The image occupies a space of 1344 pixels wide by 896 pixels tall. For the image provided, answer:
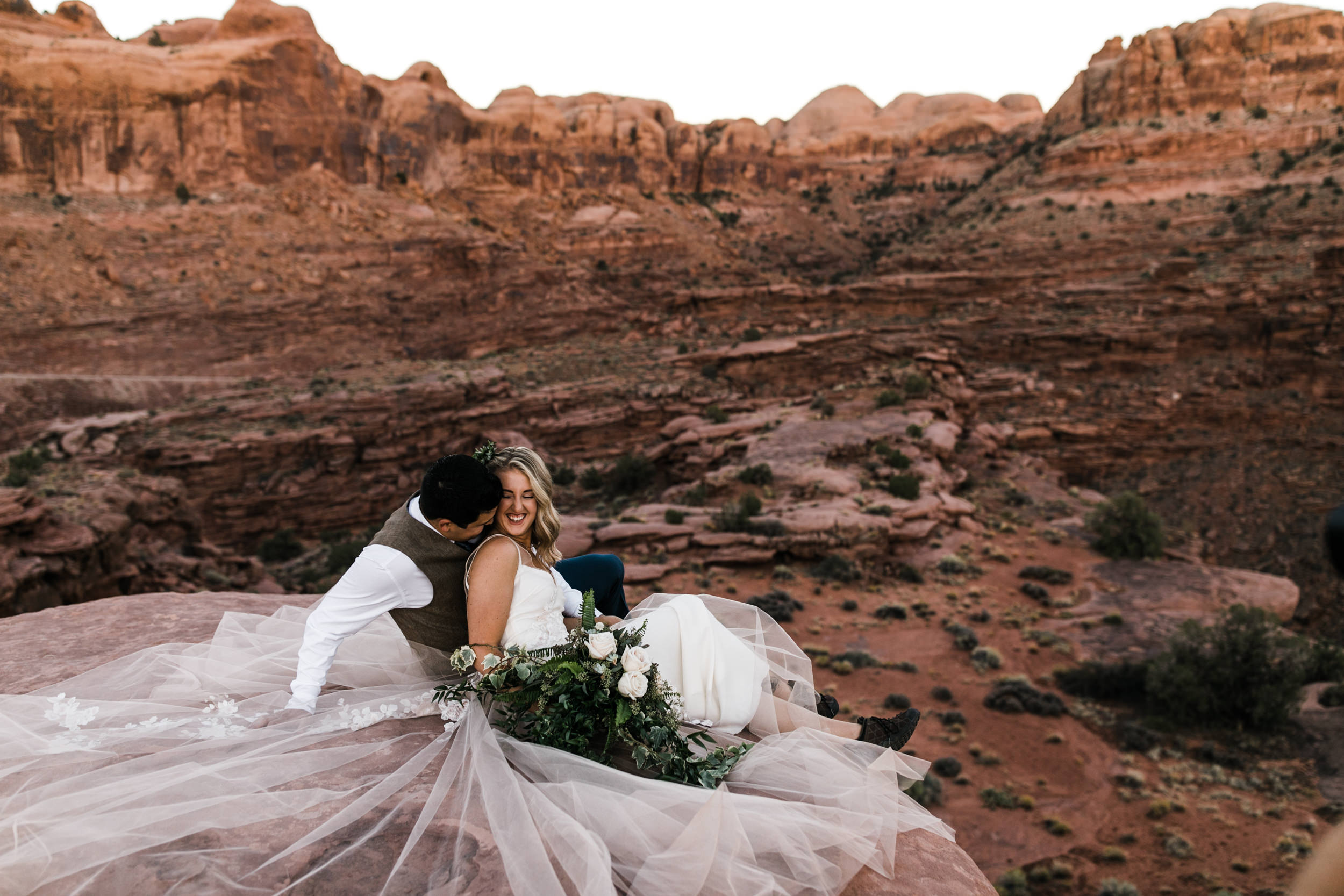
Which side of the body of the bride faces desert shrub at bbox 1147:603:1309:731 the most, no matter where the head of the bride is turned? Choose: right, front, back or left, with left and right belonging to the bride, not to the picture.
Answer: left

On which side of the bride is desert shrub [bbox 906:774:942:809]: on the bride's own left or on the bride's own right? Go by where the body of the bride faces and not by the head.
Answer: on the bride's own left

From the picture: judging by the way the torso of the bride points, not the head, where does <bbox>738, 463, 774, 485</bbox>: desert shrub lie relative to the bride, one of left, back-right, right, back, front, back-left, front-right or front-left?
back-left

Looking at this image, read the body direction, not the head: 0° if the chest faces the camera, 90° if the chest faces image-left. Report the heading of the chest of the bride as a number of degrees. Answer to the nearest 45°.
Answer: approximately 315°

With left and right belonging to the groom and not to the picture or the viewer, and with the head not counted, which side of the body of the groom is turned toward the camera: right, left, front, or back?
right
